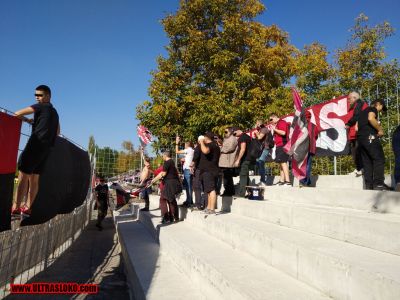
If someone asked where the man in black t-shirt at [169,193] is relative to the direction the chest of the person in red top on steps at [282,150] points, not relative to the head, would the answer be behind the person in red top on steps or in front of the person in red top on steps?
in front

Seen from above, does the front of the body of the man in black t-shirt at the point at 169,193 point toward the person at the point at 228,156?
no

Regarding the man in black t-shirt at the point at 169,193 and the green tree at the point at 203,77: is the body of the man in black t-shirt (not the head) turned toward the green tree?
no

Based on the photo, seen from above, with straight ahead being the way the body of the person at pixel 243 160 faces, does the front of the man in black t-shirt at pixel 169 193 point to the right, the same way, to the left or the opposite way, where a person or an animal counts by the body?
the same way

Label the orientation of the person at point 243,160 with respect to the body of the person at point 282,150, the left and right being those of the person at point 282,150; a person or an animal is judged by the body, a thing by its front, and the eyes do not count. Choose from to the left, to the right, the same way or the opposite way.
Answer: the same way

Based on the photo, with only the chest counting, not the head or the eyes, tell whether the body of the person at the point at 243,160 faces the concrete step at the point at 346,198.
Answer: no

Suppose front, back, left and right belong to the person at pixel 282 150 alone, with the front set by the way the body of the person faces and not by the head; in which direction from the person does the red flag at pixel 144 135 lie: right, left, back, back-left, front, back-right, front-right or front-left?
front-right

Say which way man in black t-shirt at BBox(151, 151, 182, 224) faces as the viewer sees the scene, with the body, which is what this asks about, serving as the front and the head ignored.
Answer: to the viewer's left

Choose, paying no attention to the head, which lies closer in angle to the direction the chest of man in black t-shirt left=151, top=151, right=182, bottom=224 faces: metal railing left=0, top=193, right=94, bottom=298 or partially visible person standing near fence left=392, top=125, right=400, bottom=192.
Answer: the metal railing

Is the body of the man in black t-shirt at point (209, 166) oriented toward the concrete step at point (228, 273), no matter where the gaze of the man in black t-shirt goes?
no

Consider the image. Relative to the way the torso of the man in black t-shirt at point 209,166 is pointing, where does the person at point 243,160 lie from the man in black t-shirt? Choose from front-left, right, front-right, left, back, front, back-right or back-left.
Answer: back-right

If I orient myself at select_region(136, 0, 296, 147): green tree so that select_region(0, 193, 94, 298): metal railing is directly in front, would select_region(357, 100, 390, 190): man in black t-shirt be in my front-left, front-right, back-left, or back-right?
front-left

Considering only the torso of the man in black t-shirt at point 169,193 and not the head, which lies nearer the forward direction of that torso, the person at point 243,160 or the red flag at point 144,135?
the red flag

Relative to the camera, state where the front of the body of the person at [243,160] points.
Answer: to the viewer's left
